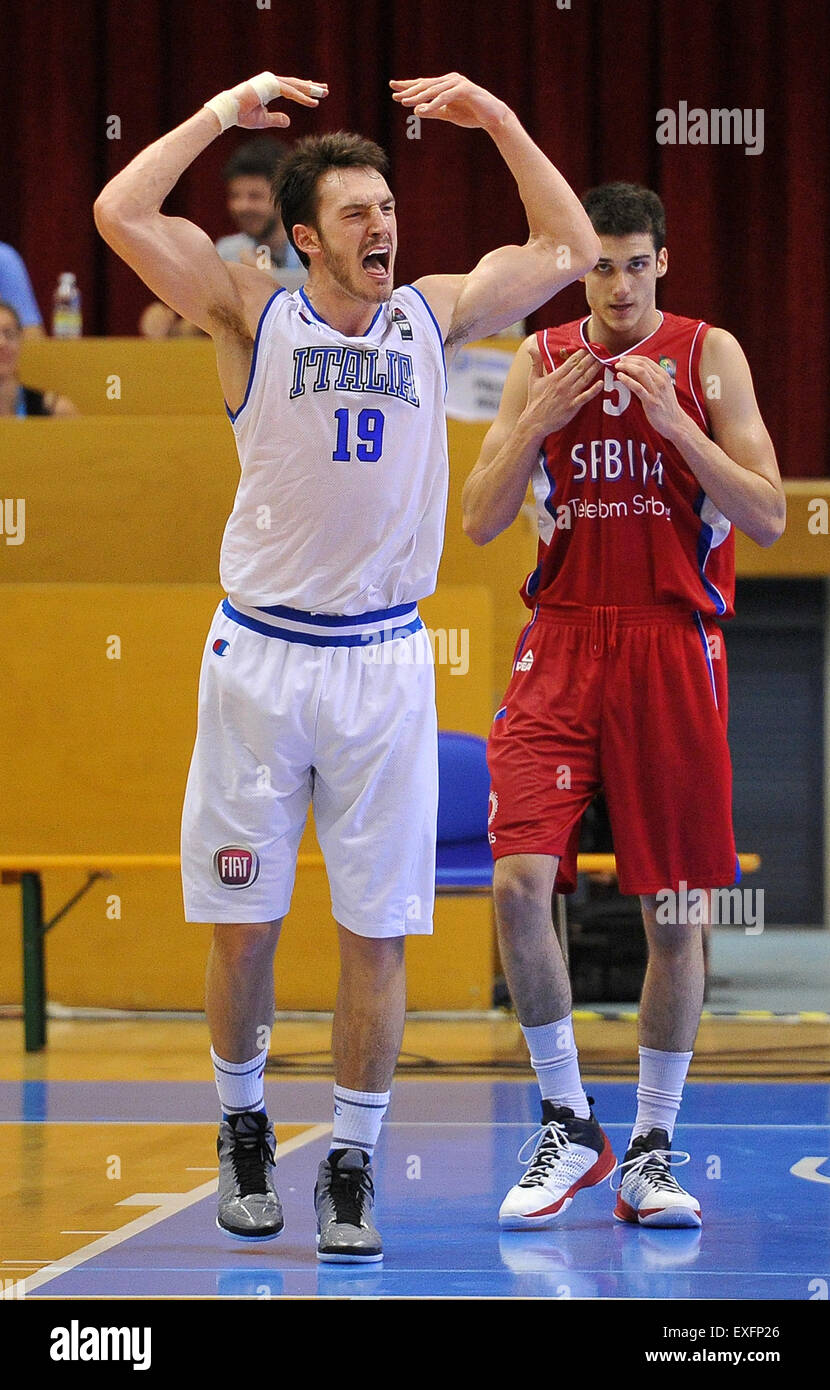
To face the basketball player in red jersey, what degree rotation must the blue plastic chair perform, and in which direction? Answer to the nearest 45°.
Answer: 0° — it already faces them

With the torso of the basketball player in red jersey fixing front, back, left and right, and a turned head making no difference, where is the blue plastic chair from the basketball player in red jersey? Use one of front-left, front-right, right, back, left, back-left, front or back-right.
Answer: back

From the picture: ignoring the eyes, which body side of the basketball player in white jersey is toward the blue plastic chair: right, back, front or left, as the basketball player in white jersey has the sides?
back

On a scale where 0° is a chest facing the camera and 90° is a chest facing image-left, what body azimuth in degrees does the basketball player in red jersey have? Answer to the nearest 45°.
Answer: approximately 0°

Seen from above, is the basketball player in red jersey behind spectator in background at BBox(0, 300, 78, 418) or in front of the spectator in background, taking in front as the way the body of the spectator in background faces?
in front

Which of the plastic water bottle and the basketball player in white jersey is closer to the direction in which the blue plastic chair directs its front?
the basketball player in white jersey

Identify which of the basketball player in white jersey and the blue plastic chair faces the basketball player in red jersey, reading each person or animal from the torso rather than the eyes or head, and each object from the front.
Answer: the blue plastic chair
